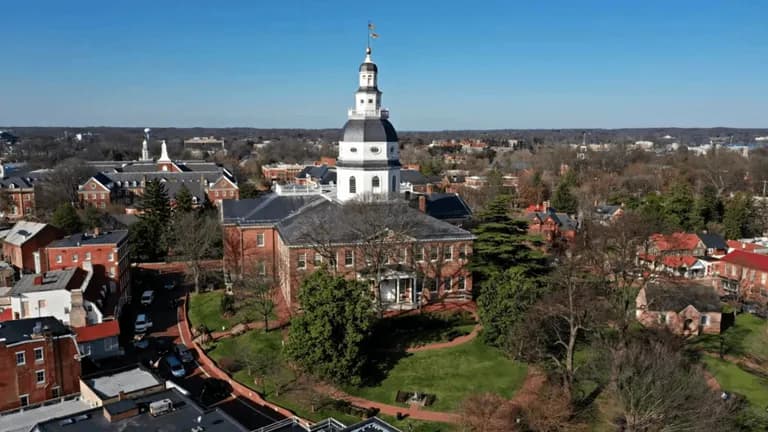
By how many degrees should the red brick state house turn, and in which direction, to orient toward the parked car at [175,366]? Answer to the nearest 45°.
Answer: approximately 45° to its right

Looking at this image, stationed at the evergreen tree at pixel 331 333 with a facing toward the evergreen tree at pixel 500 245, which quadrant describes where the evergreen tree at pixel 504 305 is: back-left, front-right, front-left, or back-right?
front-right

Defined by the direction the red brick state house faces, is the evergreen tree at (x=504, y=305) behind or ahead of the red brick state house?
ahead

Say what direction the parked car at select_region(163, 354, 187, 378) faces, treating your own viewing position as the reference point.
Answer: facing the viewer and to the right of the viewer

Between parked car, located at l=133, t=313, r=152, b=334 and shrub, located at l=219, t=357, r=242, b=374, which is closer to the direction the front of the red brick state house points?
the shrub

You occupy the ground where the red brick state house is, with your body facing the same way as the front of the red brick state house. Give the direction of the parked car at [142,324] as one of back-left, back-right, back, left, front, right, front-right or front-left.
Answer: right

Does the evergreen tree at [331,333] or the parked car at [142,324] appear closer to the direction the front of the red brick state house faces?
the evergreen tree

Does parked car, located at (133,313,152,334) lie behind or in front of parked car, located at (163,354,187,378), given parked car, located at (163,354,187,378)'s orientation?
behind

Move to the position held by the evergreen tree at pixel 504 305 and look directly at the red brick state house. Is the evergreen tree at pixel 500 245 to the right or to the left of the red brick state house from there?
right

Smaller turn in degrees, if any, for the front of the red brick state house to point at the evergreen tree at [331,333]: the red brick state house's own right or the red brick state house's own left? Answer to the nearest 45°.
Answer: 0° — it already faces it

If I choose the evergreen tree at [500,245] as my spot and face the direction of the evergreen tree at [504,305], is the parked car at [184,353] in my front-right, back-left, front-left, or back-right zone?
front-right

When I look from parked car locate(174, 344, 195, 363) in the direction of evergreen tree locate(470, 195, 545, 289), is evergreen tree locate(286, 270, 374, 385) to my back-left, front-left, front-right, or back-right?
front-right

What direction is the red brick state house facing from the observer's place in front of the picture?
facing the viewer
